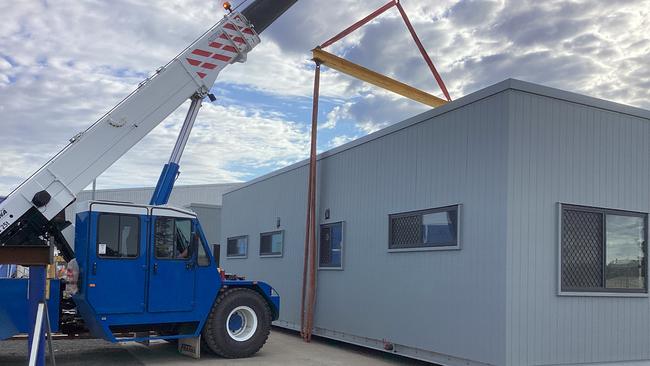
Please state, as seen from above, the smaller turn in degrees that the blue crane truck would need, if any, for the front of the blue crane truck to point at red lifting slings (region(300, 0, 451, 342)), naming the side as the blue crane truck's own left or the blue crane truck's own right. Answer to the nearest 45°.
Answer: approximately 45° to the blue crane truck's own left

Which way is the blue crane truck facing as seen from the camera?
to the viewer's right

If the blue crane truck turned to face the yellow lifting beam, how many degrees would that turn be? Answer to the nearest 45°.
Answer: approximately 45° to its left
